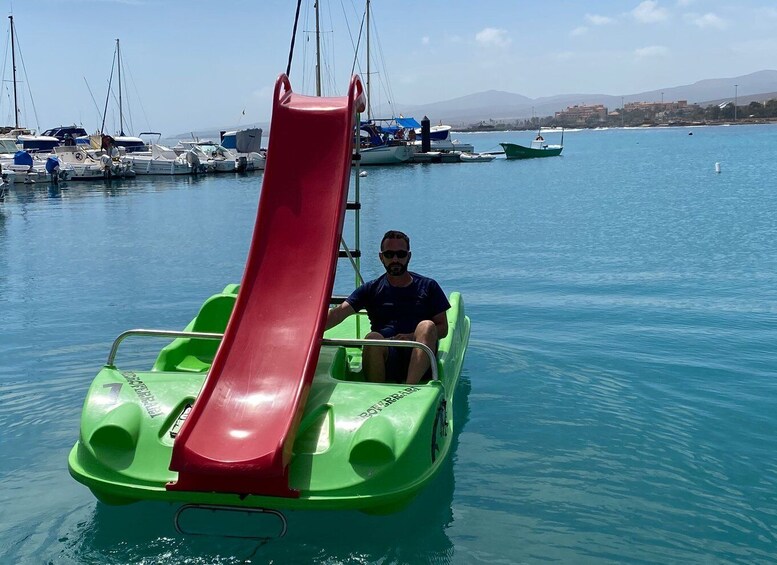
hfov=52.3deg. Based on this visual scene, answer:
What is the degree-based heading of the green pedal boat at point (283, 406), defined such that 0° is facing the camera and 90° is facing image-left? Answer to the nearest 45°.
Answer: approximately 0°
